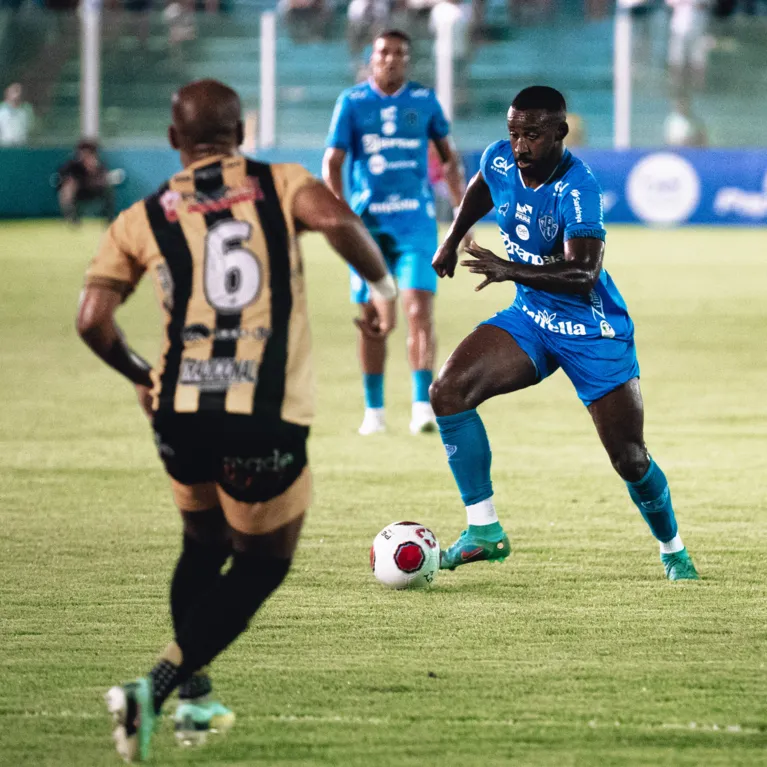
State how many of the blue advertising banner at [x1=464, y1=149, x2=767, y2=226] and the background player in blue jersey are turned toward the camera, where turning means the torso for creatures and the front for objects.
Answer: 2

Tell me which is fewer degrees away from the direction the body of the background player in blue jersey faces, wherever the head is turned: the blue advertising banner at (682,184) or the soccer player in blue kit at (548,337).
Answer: the soccer player in blue kit

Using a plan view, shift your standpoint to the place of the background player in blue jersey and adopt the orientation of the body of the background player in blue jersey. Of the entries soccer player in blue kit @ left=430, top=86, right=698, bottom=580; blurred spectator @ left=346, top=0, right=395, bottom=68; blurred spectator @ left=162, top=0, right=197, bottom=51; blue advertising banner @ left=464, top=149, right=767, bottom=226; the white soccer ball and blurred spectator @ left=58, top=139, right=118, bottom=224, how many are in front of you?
2

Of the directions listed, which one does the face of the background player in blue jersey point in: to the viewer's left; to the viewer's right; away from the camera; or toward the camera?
toward the camera

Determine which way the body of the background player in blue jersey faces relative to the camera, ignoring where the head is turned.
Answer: toward the camera

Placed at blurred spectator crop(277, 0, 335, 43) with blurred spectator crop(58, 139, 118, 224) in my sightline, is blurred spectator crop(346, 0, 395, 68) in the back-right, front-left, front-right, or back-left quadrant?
back-left

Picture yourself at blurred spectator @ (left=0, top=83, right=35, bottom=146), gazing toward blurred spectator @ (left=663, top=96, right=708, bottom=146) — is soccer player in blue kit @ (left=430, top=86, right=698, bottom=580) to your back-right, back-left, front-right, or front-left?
front-right

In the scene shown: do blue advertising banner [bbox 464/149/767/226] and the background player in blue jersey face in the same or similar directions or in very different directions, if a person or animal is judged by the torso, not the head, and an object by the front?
same or similar directions

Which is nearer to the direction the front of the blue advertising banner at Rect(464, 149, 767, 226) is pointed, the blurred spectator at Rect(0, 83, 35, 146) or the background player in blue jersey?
the background player in blue jersey

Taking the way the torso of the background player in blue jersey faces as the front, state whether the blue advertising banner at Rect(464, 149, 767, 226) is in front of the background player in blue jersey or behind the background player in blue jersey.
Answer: behind

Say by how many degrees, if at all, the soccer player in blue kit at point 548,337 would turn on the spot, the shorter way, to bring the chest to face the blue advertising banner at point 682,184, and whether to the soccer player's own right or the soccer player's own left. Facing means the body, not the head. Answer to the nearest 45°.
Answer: approximately 135° to the soccer player's own right

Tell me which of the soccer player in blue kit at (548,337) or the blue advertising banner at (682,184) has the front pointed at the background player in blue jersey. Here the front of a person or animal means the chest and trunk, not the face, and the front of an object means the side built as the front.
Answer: the blue advertising banner

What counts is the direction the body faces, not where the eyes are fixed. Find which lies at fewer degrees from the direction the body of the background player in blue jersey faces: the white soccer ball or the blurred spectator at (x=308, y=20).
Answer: the white soccer ball

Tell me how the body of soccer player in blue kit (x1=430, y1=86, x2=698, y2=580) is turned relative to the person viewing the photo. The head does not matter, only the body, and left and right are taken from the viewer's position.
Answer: facing the viewer and to the left of the viewer

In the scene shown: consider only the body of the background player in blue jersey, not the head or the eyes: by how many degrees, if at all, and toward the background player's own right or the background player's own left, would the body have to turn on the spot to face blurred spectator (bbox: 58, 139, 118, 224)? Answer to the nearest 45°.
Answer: approximately 180°
